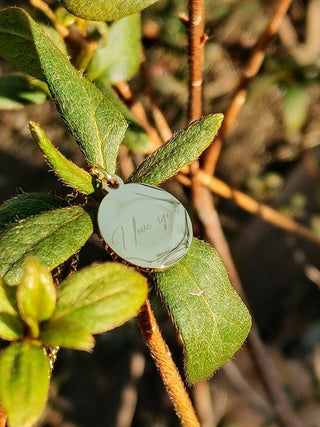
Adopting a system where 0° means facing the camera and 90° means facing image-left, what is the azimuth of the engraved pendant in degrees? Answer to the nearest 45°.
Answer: approximately 0°
